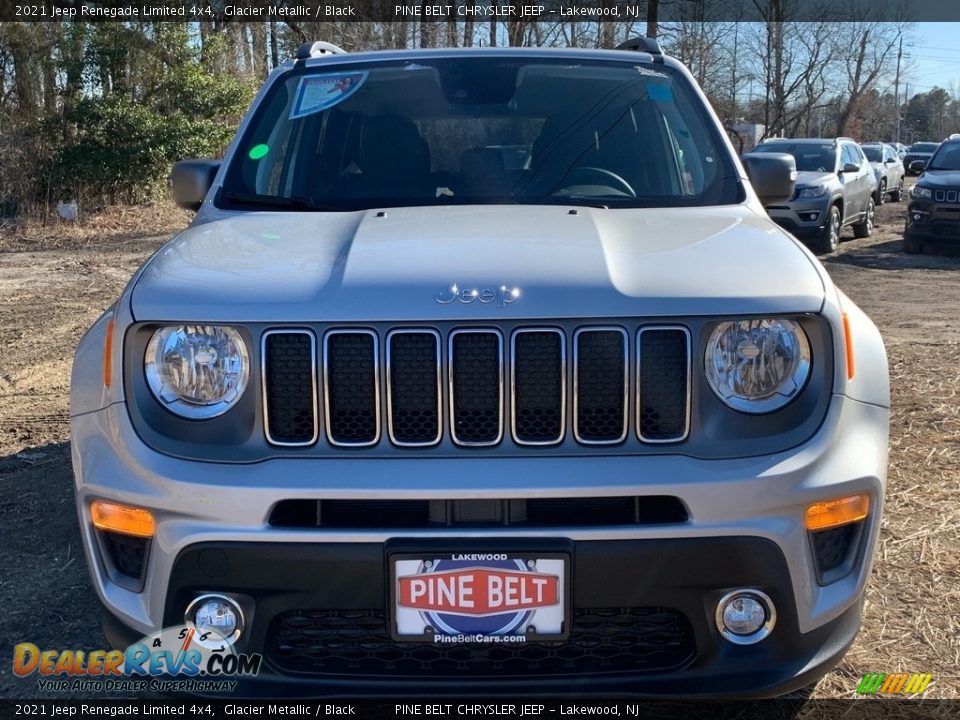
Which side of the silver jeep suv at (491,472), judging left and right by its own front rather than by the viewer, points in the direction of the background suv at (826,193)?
back

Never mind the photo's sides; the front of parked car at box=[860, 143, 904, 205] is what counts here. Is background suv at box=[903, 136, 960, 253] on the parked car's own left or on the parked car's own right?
on the parked car's own left

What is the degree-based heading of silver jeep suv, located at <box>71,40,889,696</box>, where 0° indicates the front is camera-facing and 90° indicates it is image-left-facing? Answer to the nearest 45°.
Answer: approximately 0°

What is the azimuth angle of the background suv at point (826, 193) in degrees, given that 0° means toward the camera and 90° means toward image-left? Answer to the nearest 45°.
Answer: approximately 45°

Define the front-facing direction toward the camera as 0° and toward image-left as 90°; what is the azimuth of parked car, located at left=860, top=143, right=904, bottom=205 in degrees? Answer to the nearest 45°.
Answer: approximately 45°

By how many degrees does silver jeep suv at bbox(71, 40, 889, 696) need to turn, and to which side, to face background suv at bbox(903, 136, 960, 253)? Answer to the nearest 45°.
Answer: approximately 135° to its left

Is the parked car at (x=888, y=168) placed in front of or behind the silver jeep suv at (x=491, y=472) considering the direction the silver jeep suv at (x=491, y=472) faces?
behind
